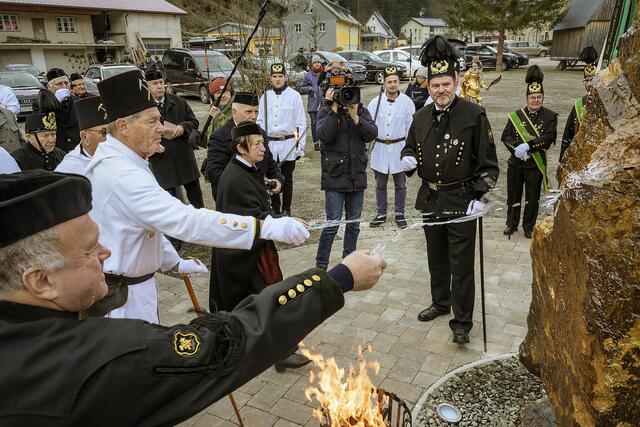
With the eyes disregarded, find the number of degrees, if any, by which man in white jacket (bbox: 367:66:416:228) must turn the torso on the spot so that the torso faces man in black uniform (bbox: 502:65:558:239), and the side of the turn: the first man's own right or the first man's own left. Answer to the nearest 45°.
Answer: approximately 90° to the first man's own left

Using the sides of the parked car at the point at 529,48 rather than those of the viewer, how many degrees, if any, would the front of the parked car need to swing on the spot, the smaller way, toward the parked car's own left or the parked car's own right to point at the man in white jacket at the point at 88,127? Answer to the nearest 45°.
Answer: approximately 90° to the parked car's own right

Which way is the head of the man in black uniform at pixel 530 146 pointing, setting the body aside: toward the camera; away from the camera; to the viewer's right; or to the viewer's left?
toward the camera

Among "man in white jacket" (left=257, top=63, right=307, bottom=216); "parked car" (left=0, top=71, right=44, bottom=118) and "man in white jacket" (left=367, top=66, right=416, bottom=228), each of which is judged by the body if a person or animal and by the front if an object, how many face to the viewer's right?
0

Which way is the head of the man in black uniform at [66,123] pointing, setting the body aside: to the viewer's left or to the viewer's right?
to the viewer's right

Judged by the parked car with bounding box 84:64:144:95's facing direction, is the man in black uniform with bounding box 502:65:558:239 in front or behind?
in front

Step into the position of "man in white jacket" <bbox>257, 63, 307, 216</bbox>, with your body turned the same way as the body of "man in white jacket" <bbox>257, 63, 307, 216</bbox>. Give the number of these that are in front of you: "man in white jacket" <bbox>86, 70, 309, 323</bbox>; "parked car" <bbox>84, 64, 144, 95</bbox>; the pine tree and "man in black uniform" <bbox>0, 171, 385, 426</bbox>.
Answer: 2

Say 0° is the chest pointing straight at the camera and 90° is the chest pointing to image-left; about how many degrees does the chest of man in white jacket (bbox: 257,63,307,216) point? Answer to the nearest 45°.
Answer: approximately 0°

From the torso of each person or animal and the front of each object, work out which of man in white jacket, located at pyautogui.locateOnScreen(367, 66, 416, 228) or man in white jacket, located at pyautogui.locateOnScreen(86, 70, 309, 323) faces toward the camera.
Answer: man in white jacket, located at pyautogui.locateOnScreen(367, 66, 416, 228)

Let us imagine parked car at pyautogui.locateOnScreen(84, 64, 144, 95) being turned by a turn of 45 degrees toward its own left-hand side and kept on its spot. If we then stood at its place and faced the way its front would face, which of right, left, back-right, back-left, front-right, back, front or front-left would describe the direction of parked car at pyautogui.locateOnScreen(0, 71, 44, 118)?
back-right

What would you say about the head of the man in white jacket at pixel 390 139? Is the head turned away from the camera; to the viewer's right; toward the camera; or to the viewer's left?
toward the camera

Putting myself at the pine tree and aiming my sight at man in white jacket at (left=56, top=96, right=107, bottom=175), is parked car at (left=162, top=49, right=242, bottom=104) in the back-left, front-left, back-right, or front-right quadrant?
front-right

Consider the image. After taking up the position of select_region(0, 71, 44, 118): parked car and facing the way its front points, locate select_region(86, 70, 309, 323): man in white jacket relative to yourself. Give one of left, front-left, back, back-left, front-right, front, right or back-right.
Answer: front

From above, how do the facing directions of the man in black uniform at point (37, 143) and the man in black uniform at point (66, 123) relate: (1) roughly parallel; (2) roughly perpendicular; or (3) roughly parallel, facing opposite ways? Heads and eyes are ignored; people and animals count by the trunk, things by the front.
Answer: roughly parallel
